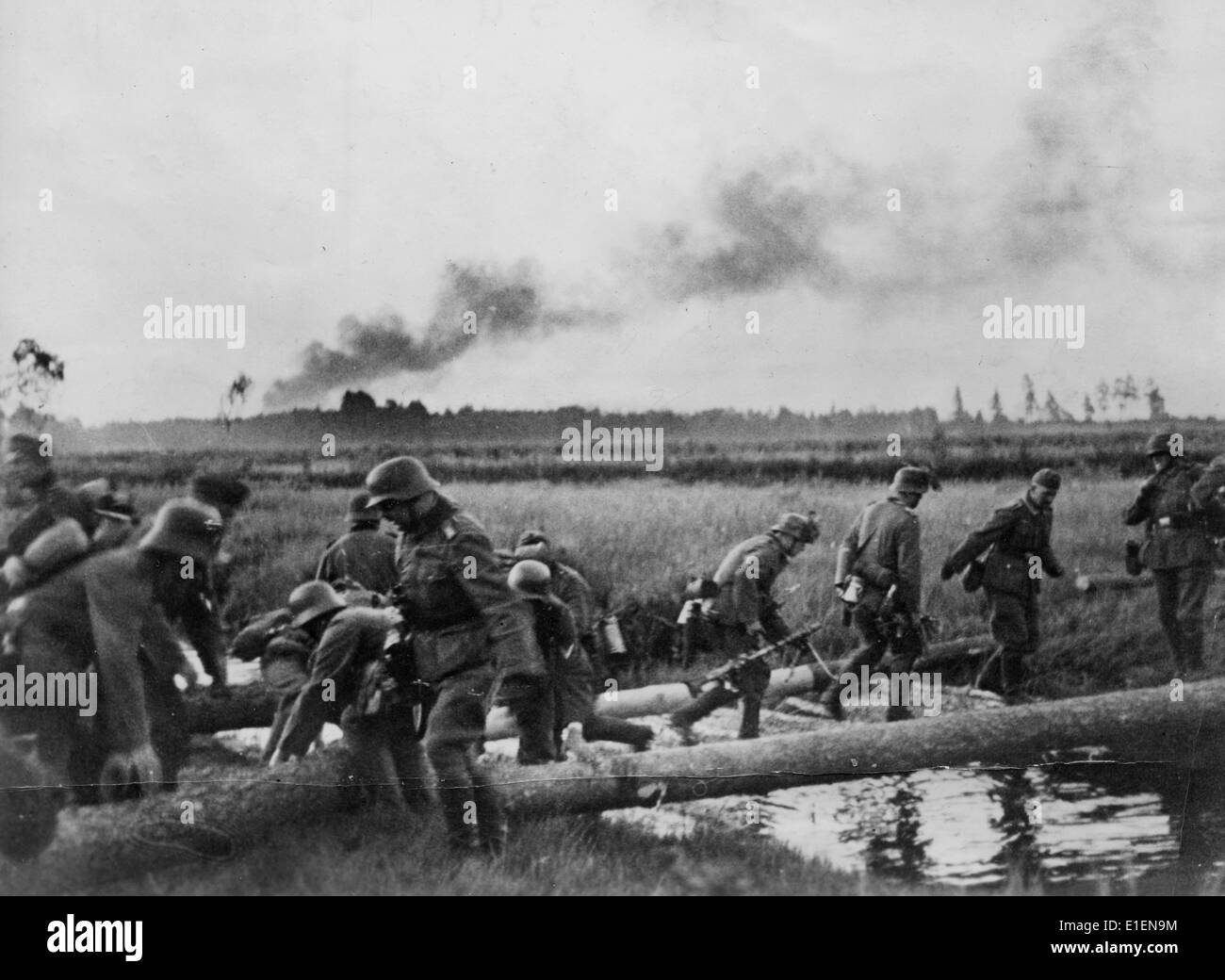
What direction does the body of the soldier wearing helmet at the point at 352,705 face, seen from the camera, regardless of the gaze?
to the viewer's left

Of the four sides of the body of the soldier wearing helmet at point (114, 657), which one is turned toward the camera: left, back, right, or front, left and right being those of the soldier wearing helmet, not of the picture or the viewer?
right

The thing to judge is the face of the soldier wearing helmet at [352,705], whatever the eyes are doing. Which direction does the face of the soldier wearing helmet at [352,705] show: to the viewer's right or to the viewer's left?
to the viewer's left

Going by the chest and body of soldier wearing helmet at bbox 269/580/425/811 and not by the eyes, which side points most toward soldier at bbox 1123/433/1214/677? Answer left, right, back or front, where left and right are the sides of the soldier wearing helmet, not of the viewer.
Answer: back

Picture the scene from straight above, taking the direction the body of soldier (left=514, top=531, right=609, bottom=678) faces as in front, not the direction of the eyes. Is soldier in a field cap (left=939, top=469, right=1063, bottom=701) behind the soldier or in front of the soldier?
behind

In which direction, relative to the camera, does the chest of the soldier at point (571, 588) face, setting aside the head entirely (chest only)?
to the viewer's left
